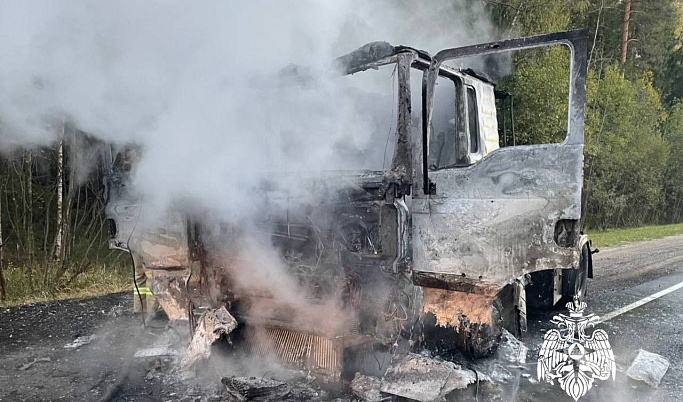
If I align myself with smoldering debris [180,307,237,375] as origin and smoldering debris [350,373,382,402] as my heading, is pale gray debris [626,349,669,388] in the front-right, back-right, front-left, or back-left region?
front-left

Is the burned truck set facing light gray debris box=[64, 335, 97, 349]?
no

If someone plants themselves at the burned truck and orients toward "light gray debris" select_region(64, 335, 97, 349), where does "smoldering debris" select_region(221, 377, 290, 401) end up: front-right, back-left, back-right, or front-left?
front-left

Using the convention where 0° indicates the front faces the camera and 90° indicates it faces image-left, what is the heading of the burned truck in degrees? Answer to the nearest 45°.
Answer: approximately 45°
